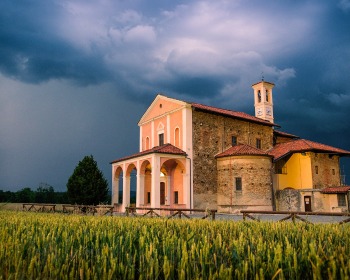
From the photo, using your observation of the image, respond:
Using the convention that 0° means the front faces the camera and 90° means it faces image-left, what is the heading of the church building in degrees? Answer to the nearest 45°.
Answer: approximately 45°

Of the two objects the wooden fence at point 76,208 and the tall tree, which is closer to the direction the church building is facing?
the wooden fence

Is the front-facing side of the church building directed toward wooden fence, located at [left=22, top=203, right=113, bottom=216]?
yes

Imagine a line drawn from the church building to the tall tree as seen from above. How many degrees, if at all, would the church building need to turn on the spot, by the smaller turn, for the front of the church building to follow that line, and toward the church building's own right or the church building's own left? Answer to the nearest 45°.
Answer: approximately 45° to the church building's own right
